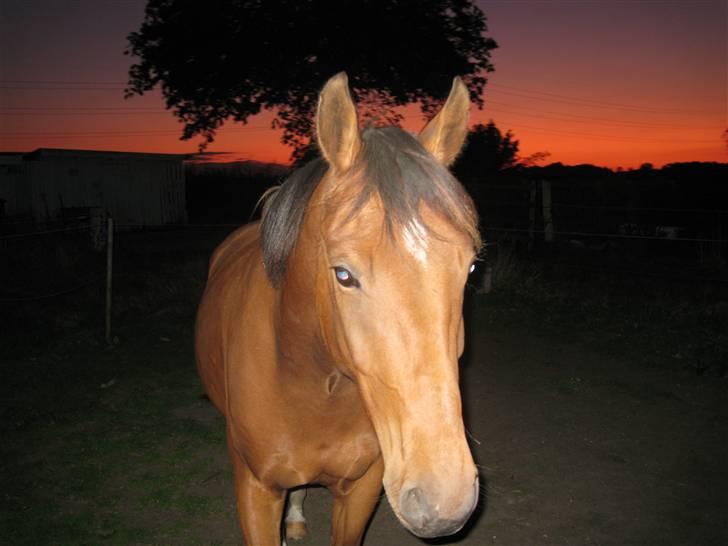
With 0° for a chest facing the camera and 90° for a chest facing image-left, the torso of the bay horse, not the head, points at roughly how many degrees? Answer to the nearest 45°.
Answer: approximately 0°

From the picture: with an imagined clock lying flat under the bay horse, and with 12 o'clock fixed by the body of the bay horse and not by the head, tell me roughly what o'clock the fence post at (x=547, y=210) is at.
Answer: The fence post is roughly at 7 o'clock from the bay horse.

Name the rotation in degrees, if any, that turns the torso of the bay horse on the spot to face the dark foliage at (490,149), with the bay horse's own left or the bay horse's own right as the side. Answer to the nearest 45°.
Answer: approximately 180°

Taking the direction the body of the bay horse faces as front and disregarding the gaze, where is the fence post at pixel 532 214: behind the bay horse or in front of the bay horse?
behind

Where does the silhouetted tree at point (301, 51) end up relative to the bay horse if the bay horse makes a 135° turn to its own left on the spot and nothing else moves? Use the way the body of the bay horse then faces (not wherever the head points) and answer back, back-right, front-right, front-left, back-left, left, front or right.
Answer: front-left

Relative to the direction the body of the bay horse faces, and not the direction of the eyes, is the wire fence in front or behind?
behind

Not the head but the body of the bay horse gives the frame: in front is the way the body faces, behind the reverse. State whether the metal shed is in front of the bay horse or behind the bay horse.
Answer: behind
